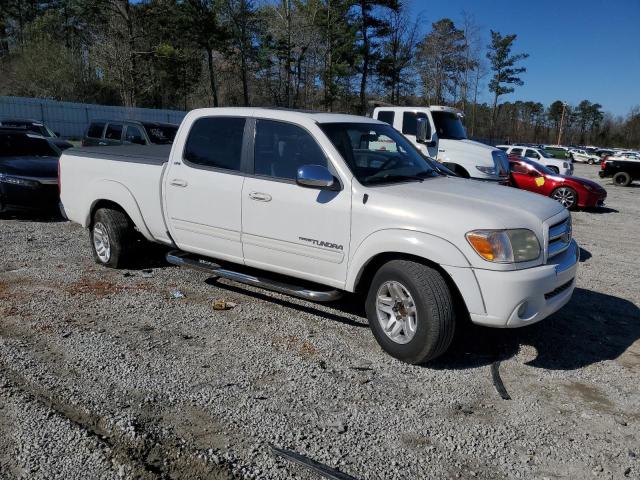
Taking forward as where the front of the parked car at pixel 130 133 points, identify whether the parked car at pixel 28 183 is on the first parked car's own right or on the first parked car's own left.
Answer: on the first parked car's own right

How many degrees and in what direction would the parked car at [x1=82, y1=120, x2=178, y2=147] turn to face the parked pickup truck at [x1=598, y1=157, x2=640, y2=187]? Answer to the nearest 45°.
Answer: approximately 45° to its left
